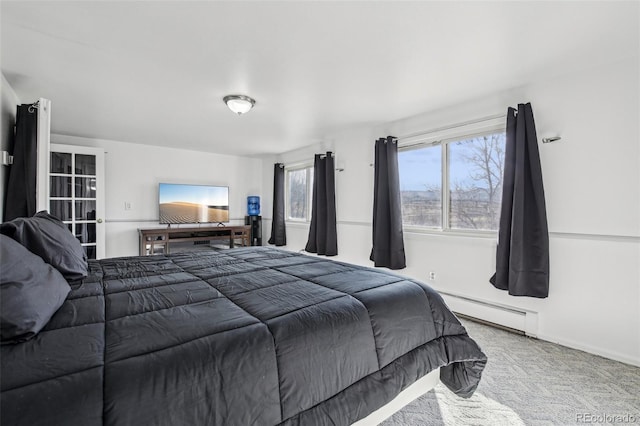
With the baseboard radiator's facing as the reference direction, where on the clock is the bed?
The bed is roughly at 11 o'clock from the baseboard radiator.

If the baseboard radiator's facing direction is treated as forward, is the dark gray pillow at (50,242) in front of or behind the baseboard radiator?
in front

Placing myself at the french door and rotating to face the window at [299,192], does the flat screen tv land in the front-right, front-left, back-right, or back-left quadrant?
front-left

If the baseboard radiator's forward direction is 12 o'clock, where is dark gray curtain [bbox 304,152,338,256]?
The dark gray curtain is roughly at 2 o'clock from the baseboard radiator.

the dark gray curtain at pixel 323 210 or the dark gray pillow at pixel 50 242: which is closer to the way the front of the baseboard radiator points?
the dark gray pillow

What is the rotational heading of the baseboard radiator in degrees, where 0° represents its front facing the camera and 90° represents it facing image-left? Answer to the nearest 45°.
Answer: approximately 45°

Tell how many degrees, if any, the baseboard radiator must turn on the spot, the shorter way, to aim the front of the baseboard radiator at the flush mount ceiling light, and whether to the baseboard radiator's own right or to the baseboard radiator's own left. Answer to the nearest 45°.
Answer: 0° — it already faces it

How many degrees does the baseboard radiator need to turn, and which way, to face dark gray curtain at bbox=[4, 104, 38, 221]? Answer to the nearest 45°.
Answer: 0° — it already faces it

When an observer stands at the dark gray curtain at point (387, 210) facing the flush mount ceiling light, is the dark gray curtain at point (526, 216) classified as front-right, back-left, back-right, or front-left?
back-left

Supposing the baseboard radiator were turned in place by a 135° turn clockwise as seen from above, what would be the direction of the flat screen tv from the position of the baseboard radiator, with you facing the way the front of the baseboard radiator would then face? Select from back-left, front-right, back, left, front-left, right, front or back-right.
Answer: left

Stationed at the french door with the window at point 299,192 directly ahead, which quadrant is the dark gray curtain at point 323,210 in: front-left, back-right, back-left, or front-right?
front-right
